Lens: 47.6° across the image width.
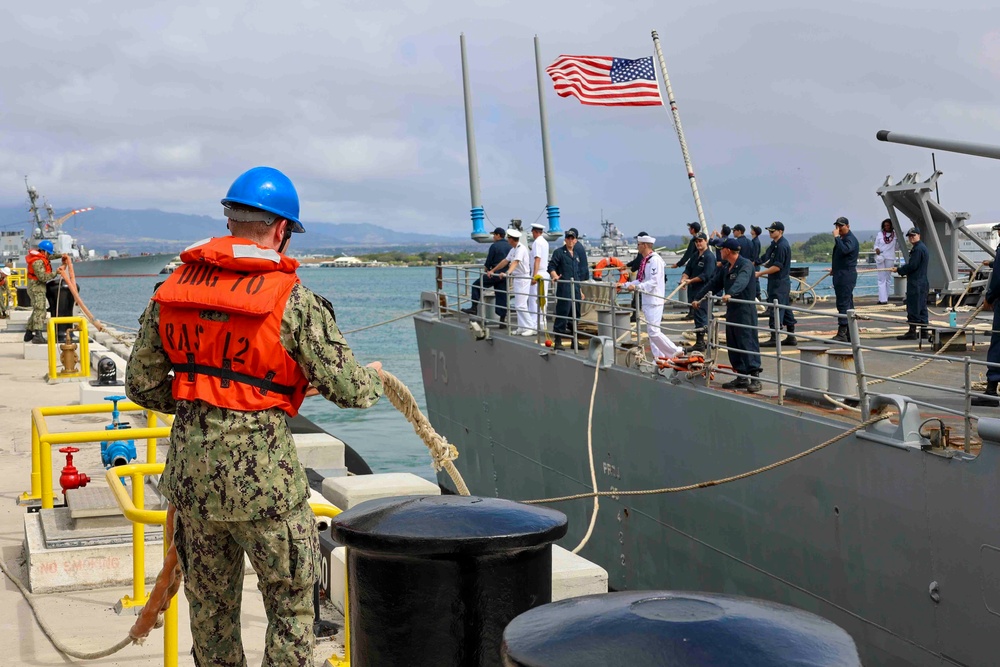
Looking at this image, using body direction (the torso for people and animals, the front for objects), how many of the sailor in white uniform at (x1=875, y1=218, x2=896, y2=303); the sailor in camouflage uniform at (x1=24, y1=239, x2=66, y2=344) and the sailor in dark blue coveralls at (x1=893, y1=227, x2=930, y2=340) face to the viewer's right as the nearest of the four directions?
1

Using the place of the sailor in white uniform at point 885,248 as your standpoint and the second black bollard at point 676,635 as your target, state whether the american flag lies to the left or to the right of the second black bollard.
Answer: right

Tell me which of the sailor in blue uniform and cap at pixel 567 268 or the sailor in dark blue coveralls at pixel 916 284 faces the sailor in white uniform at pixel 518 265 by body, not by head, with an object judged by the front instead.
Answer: the sailor in dark blue coveralls at pixel 916 284

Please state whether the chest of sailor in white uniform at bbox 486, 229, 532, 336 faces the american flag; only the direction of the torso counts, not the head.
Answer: no

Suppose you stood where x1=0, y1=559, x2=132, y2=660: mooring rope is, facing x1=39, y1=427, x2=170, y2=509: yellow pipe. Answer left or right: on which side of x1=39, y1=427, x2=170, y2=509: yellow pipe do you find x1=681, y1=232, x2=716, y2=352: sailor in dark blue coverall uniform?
right

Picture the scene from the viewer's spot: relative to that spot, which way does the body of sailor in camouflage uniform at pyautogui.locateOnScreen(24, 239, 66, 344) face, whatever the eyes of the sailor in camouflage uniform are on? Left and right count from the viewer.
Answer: facing to the right of the viewer

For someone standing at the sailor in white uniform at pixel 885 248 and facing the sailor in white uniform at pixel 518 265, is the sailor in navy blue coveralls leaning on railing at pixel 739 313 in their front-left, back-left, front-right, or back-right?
front-left

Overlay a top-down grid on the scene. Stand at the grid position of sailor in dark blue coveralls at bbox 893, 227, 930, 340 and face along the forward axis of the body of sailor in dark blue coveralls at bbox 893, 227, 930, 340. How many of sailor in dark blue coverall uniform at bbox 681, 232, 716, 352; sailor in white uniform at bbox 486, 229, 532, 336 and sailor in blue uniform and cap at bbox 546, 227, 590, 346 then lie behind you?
0

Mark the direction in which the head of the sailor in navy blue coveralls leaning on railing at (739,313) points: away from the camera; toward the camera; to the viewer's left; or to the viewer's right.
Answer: to the viewer's left

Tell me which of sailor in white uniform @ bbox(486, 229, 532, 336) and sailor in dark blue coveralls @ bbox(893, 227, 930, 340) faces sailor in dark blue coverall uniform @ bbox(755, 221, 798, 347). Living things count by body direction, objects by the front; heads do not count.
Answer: sailor in dark blue coveralls @ bbox(893, 227, 930, 340)

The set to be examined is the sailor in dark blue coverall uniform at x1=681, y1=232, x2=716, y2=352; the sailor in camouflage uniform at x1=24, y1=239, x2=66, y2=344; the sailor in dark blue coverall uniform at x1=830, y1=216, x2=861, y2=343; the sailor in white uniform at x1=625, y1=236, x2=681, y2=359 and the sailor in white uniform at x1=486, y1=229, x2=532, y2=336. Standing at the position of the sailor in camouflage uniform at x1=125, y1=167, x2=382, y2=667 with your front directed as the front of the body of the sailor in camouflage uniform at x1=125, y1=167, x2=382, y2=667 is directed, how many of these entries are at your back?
0

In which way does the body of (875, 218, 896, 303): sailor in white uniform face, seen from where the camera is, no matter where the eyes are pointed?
toward the camera

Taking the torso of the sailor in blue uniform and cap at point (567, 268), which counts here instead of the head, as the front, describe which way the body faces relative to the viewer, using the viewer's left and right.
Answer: facing the viewer

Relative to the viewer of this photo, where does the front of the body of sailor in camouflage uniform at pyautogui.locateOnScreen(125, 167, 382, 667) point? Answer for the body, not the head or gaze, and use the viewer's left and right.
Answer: facing away from the viewer and to the right of the viewer

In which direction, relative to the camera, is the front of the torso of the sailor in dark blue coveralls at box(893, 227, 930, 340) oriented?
to the viewer's left

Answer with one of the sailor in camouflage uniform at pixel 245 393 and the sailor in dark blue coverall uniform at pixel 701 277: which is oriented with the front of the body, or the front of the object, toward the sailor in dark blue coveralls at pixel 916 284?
the sailor in camouflage uniform

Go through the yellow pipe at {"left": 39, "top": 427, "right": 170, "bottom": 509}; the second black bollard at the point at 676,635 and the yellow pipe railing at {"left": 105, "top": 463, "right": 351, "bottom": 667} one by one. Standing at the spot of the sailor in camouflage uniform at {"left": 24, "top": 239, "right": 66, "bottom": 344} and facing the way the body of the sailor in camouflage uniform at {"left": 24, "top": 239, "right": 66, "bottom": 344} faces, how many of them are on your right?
3
